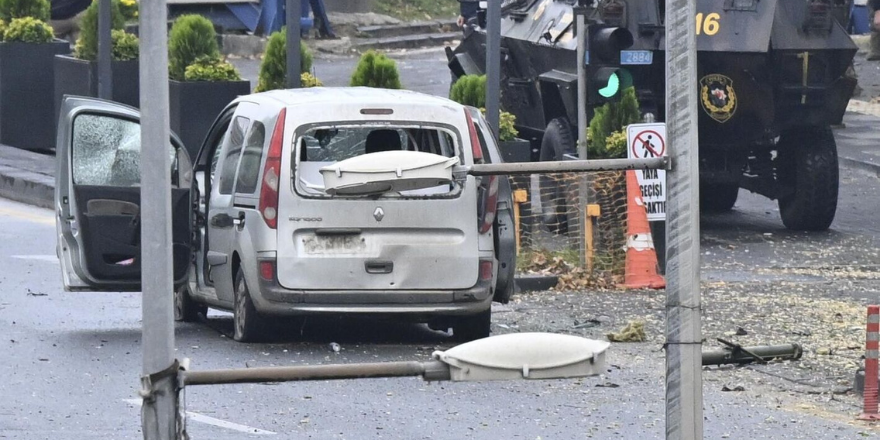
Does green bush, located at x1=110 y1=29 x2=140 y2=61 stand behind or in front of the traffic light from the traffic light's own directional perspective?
behind

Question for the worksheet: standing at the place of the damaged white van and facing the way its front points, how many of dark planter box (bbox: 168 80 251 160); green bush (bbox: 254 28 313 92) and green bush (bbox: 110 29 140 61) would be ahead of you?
3

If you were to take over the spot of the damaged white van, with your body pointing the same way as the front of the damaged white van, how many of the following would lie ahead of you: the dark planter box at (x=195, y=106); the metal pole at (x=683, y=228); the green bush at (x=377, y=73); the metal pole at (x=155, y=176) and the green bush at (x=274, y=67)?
3

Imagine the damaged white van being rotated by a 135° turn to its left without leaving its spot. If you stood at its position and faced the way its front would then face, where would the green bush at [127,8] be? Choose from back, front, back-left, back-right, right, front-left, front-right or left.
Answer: back-right

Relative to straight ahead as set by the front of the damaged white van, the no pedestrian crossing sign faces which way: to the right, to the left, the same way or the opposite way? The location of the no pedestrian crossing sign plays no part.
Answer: the opposite way

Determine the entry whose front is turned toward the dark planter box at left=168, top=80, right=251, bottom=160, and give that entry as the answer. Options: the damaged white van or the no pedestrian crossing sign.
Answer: the damaged white van

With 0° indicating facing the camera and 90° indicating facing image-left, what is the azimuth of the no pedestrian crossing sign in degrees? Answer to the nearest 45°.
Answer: approximately 0°

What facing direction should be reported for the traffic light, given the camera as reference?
facing the viewer and to the right of the viewer

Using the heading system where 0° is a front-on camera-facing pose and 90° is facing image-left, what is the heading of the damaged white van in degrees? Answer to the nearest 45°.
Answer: approximately 180°

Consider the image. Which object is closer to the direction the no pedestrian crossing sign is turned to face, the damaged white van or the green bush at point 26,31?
the damaged white van

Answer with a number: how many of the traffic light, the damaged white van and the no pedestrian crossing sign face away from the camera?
1

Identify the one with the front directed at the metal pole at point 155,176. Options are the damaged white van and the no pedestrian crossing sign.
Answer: the no pedestrian crossing sign

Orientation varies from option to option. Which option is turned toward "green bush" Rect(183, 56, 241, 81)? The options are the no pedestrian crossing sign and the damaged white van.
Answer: the damaged white van

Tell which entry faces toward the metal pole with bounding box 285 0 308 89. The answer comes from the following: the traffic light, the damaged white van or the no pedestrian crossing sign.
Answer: the damaged white van

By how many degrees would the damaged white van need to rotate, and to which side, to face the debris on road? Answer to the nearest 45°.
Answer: approximately 90° to its right

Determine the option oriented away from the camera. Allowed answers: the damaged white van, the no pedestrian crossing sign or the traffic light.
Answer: the damaged white van
